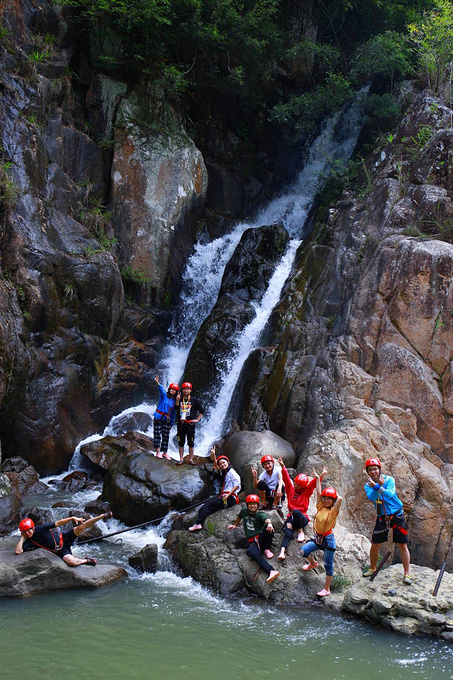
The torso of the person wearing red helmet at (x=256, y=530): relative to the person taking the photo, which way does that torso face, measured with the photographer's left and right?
facing the viewer

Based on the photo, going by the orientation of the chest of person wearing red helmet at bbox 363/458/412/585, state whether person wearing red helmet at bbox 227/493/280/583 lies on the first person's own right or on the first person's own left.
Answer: on the first person's own right

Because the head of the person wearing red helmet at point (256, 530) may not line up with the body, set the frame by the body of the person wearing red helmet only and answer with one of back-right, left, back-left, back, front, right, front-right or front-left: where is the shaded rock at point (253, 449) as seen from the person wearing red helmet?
back

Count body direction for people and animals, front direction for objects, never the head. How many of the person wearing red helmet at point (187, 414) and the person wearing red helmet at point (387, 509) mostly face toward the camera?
2

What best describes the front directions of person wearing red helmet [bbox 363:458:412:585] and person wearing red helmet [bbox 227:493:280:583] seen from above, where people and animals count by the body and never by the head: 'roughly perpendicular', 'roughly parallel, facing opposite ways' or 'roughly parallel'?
roughly parallel

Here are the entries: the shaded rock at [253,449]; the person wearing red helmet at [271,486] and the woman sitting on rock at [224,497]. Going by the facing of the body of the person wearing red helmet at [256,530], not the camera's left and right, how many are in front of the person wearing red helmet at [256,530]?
0

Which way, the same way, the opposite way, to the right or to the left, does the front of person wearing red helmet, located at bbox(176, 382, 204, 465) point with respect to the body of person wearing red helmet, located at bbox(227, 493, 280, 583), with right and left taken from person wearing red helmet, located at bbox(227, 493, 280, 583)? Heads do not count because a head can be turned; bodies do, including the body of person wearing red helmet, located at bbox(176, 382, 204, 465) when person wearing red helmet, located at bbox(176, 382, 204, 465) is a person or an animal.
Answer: the same way

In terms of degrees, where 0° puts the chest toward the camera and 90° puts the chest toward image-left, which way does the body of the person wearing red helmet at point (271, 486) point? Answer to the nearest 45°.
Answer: approximately 0°

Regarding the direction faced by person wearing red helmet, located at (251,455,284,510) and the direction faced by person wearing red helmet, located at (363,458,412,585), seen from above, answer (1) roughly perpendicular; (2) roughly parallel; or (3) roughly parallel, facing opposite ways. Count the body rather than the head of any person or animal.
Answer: roughly parallel

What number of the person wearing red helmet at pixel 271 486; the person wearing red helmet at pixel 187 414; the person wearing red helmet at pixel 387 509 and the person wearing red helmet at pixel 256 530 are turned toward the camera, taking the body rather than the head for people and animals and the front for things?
4

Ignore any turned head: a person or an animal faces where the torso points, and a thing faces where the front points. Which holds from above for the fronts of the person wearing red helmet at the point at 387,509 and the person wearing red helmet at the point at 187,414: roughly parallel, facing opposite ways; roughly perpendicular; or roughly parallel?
roughly parallel

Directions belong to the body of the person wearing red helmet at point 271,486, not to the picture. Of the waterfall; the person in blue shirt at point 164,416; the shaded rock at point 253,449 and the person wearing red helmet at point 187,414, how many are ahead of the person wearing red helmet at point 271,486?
0

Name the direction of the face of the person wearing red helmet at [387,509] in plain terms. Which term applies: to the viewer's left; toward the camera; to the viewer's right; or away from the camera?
toward the camera
